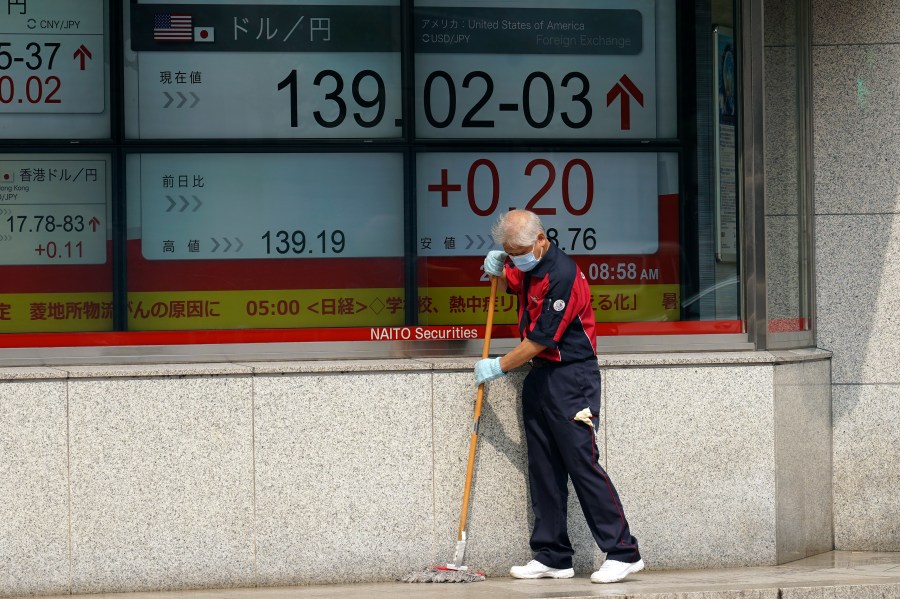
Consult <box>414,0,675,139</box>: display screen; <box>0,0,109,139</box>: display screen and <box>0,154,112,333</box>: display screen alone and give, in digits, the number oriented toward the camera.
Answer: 3

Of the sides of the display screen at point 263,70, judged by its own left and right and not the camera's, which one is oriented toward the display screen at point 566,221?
left

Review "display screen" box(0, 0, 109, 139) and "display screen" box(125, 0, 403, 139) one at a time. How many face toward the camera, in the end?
2

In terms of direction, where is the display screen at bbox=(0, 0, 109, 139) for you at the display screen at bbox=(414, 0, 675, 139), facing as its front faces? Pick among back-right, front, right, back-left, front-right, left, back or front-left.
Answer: right

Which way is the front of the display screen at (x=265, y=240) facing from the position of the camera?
facing the viewer

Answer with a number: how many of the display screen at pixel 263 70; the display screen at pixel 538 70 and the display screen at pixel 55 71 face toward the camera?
3

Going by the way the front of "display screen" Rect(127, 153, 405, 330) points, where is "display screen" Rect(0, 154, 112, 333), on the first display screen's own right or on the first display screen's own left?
on the first display screen's own right

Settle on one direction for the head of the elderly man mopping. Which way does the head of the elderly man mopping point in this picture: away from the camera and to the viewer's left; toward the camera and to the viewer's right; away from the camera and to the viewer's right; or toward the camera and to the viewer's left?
toward the camera and to the viewer's left

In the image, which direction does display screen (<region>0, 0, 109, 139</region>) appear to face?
toward the camera

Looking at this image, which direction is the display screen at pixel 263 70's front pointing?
toward the camera

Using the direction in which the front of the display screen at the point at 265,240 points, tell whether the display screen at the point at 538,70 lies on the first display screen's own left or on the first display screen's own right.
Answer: on the first display screen's own left

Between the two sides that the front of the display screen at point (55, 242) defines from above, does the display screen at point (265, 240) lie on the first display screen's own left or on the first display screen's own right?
on the first display screen's own left

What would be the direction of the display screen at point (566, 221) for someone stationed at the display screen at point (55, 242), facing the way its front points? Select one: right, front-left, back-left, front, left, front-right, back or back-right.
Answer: left
